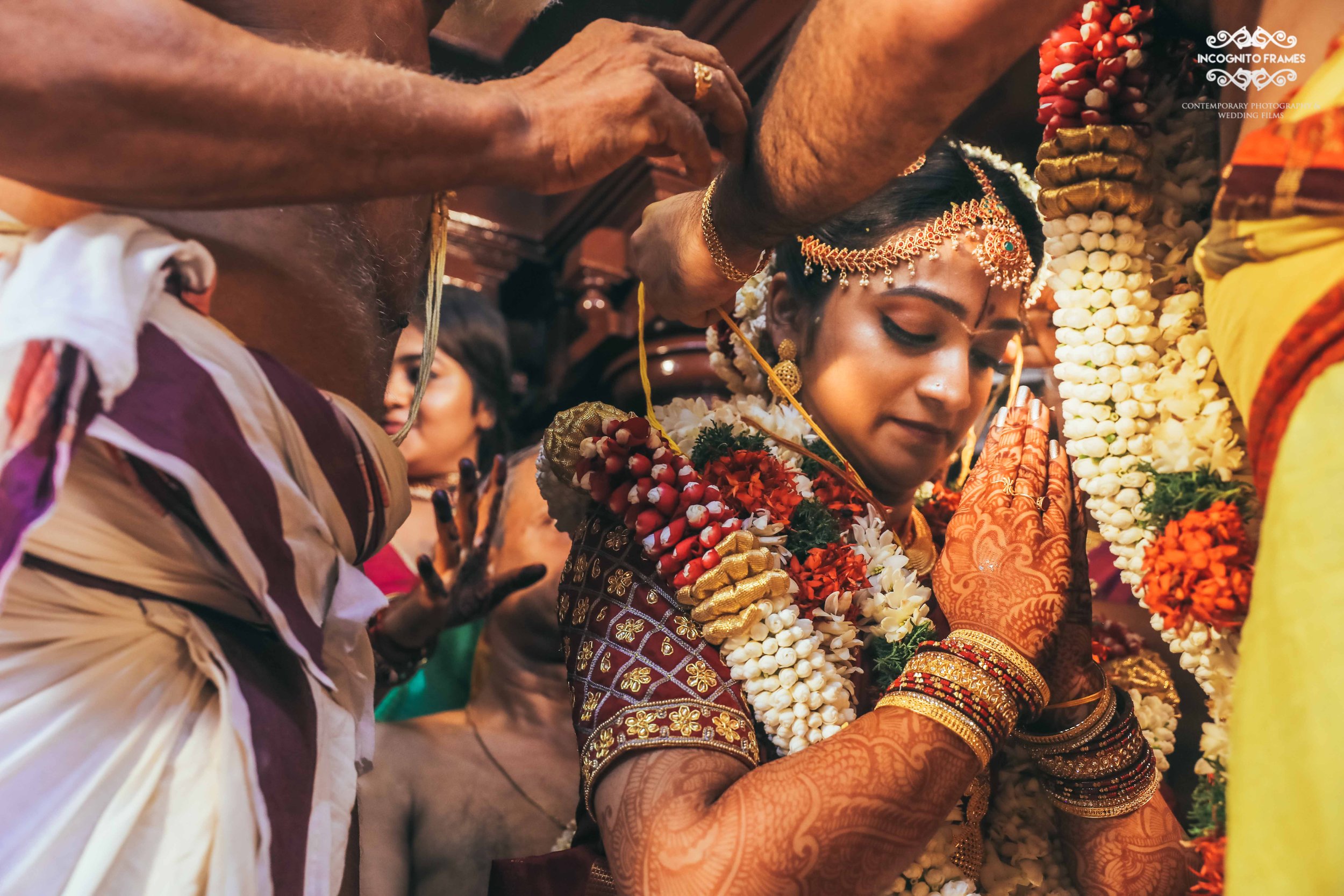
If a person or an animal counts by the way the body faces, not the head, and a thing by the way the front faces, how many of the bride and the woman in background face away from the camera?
0

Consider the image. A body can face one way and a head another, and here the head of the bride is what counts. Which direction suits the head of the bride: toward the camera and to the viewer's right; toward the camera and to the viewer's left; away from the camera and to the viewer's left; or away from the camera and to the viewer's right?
toward the camera and to the viewer's right

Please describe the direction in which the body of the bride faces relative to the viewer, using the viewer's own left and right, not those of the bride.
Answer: facing the viewer and to the right of the viewer

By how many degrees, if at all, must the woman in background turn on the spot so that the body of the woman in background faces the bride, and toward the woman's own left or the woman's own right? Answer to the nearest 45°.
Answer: approximately 45° to the woman's own left

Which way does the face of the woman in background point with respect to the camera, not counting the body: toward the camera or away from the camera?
toward the camera

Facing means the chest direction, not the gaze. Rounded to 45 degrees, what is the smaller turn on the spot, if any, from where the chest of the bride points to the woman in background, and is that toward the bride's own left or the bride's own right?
approximately 180°

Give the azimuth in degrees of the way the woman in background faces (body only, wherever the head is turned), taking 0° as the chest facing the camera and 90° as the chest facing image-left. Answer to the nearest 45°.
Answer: approximately 45°
